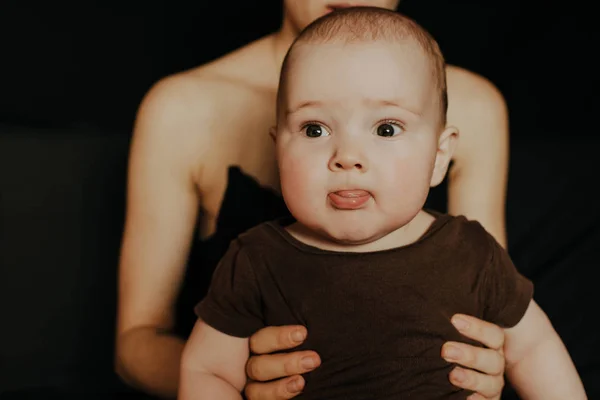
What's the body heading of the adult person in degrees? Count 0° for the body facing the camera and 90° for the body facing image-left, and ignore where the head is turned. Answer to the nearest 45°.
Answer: approximately 0°

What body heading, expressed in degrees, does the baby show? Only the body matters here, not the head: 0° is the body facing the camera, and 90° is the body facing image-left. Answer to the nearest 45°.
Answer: approximately 0°
